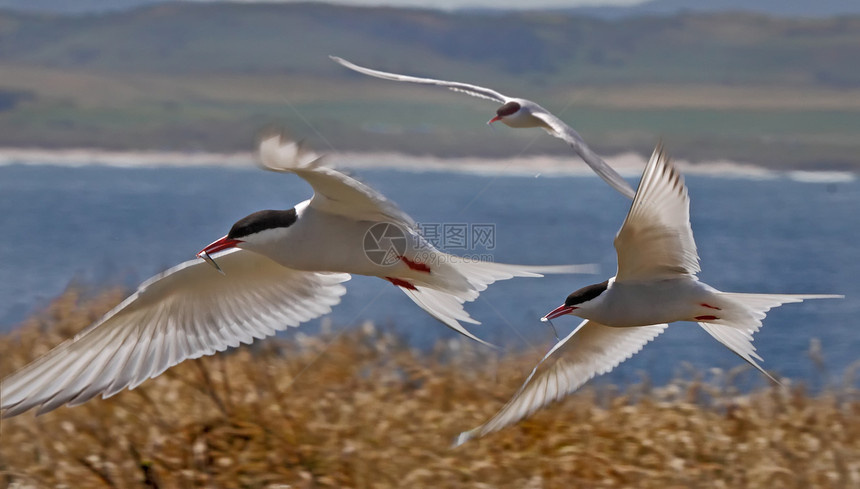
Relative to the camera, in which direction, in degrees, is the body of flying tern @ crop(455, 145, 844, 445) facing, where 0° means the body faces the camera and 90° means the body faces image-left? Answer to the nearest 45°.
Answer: approximately 90°

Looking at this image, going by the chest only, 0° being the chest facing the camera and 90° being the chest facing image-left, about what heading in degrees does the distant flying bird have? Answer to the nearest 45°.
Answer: approximately 45°

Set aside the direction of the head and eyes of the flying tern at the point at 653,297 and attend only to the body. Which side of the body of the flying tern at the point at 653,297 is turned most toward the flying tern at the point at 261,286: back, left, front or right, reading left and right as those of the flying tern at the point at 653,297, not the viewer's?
front

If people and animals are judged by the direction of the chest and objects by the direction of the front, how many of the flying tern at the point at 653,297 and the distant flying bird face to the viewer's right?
0
